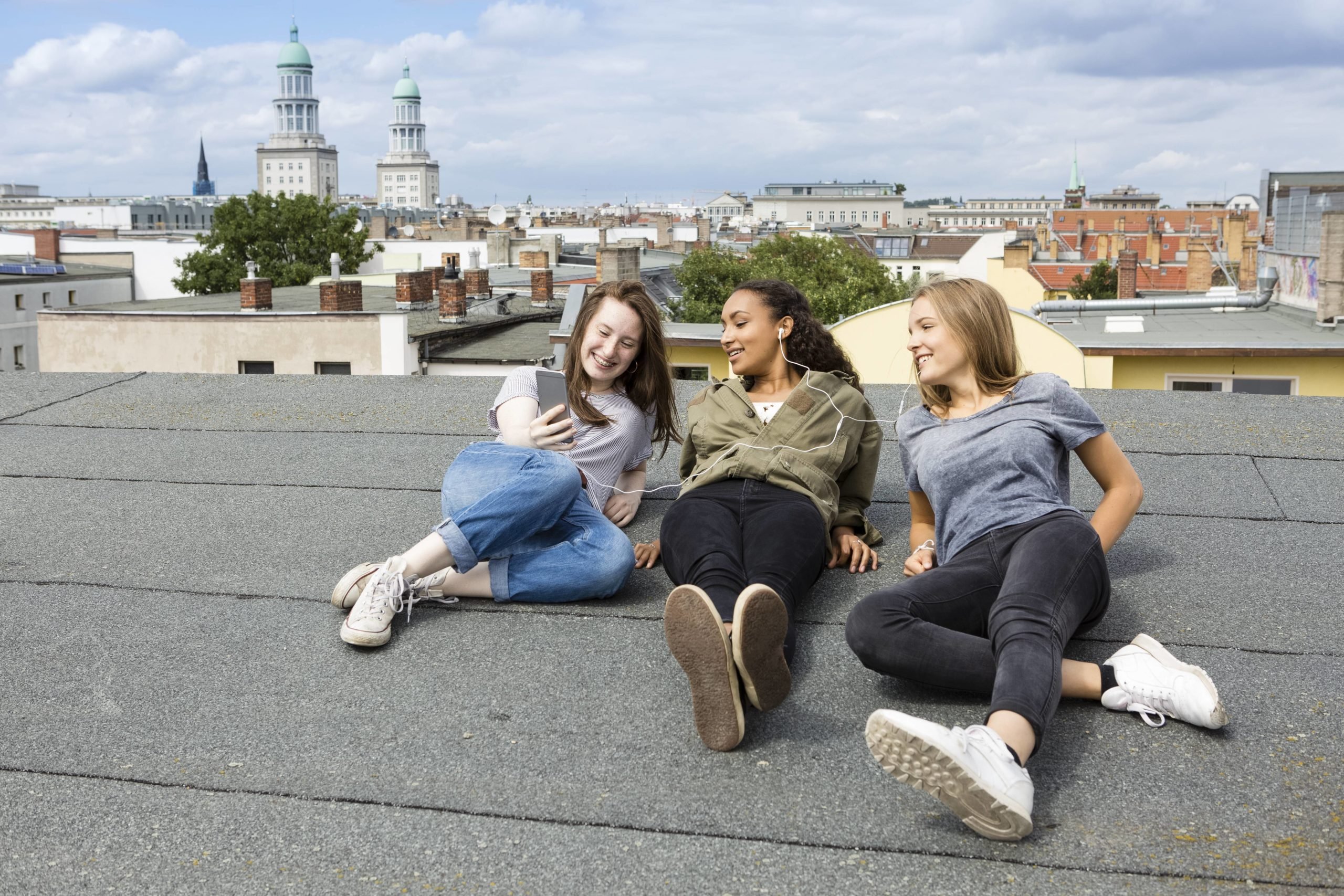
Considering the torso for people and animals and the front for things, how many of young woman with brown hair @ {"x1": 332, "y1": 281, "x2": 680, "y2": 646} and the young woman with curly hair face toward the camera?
2

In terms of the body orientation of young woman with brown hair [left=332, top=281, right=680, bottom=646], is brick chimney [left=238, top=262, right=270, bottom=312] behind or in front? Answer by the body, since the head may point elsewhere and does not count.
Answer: behind

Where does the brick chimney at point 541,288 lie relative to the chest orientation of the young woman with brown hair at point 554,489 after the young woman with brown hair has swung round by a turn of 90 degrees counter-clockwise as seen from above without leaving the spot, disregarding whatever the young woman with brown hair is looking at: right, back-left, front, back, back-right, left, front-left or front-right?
left

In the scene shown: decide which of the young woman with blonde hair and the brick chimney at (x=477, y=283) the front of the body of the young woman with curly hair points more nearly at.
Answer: the young woman with blonde hair

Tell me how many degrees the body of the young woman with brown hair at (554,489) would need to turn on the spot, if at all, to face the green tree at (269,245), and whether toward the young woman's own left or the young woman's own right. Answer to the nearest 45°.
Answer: approximately 180°

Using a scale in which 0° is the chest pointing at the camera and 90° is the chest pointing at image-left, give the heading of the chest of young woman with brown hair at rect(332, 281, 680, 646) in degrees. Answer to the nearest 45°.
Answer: approximately 0°

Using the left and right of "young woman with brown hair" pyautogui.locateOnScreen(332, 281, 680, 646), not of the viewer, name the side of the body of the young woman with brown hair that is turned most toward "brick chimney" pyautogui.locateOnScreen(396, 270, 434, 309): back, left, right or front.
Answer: back

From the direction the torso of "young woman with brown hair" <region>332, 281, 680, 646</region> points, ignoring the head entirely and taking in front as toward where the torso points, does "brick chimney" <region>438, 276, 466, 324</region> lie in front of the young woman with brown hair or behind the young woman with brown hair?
behind

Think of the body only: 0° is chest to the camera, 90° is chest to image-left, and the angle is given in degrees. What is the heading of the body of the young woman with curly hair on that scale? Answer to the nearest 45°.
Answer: approximately 0°

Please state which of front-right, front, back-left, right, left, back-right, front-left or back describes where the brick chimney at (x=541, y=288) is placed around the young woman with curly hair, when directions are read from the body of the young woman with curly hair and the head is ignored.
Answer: back

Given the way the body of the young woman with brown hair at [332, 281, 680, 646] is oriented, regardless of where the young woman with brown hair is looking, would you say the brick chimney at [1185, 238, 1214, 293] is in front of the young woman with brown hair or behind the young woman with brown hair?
behind
